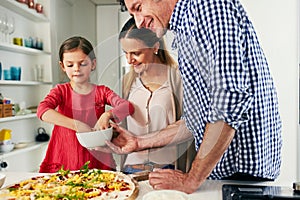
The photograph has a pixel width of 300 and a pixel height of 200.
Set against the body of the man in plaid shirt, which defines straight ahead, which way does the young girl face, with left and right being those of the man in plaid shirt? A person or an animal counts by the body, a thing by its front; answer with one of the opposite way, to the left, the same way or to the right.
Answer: to the left

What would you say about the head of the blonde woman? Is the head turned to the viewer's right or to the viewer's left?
to the viewer's left

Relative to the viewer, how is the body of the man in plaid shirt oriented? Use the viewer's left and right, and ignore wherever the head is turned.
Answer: facing to the left of the viewer

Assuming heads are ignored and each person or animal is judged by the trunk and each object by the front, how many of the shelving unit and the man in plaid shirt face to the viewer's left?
1

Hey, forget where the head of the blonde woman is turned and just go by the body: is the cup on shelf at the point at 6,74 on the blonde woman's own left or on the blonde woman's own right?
on the blonde woman's own right

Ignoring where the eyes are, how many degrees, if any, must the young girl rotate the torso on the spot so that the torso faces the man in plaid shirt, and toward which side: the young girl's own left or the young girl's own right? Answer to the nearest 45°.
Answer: approximately 45° to the young girl's own left
